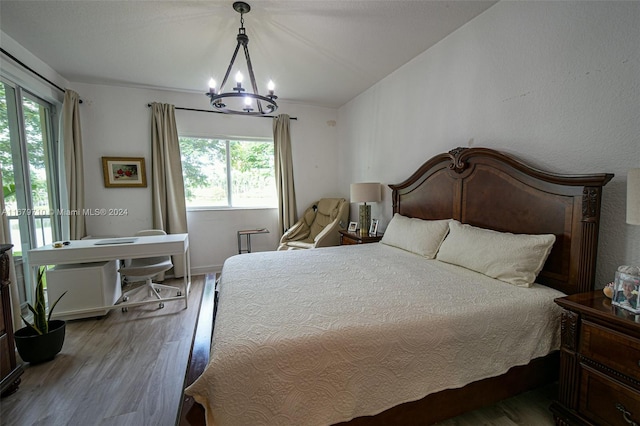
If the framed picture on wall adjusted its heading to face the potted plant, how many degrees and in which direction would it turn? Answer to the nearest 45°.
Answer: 0° — it already faces it

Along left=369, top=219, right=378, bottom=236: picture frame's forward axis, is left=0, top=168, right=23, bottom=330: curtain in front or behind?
in front

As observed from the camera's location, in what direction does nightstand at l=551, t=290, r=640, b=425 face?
facing the viewer and to the left of the viewer

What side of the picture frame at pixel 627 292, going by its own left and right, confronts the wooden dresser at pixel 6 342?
front

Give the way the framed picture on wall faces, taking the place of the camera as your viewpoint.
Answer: facing the viewer

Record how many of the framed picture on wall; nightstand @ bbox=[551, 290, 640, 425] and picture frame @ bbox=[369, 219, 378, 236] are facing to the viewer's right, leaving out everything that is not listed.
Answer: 0

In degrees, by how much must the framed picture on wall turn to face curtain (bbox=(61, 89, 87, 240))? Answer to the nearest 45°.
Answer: approximately 90° to its right

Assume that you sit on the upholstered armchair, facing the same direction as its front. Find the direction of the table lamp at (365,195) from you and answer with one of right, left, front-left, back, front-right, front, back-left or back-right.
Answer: left

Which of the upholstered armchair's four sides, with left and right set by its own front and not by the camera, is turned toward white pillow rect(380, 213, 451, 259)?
left

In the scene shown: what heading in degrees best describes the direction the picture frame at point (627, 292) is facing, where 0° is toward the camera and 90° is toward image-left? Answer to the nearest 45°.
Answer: approximately 45°

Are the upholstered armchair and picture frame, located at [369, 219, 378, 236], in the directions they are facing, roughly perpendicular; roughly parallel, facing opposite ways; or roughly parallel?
roughly parallel

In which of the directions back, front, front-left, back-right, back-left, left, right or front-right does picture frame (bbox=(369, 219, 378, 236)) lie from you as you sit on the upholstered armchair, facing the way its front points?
left

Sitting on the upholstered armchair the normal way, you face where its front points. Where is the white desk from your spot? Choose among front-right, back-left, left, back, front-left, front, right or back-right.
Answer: front

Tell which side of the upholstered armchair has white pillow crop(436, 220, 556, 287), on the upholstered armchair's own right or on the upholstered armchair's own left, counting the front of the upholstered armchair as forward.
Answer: on the upholstered armchair's own left

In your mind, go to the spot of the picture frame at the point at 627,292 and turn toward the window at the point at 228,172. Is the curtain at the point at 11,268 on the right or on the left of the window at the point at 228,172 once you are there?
left

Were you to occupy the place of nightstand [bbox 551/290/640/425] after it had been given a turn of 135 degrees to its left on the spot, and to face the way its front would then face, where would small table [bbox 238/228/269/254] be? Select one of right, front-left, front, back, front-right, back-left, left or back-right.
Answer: back
